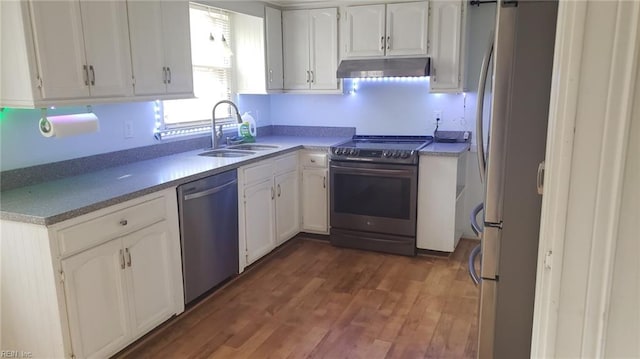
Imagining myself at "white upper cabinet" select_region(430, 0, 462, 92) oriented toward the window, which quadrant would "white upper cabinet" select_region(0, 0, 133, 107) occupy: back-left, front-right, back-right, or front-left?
front-left

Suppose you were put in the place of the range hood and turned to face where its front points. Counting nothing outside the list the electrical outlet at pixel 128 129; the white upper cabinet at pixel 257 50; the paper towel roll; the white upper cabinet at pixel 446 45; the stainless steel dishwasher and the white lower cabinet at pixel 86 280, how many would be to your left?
1

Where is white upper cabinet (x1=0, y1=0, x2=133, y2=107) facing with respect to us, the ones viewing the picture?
facing the viewer and to the right of the viewer

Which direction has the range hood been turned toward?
toward the camera

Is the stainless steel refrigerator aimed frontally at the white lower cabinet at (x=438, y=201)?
no

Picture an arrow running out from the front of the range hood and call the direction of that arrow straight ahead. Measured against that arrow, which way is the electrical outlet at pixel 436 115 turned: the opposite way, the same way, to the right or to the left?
the same way

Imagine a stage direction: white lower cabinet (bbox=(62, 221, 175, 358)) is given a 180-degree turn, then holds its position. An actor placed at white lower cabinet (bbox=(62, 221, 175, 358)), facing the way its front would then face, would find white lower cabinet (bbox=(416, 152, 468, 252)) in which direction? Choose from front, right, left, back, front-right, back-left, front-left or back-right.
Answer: back-right

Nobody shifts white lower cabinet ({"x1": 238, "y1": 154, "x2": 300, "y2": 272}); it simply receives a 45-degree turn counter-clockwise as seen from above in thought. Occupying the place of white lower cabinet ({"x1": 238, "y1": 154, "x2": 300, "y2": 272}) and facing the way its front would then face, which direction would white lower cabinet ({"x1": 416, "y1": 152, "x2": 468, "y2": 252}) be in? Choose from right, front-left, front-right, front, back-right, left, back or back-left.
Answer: front

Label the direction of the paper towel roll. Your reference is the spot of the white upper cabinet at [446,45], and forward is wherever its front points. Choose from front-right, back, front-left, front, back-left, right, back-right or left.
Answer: front-right

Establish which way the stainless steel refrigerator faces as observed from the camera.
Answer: facing to the left of the viewer

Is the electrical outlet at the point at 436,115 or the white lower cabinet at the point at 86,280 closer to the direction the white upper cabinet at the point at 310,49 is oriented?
the white lower cabinet

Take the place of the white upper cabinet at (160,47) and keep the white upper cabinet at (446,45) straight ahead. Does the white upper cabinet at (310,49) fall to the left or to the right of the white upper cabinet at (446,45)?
left

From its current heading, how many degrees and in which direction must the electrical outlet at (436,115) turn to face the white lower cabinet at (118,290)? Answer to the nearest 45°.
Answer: approximately 45° to its right

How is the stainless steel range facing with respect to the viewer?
toward the camera

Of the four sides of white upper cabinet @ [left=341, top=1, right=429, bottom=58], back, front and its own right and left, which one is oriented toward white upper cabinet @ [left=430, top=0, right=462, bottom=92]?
left

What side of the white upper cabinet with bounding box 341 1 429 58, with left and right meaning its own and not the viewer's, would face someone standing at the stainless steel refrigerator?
front
